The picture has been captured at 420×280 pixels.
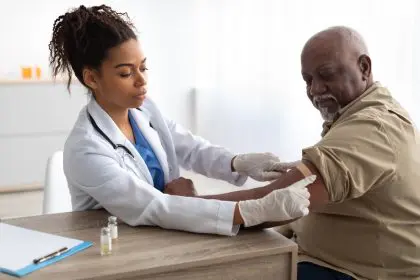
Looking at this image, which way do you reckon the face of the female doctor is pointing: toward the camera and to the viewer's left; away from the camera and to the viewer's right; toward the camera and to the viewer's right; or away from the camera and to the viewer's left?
toward the camera and to the viewer's right

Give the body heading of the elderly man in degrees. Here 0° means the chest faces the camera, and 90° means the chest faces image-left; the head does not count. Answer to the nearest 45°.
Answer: approximately 90°

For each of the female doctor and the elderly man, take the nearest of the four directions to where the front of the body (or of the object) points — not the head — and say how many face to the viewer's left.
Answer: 1

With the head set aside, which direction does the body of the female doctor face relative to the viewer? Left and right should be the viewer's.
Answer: facing the viewer and to the right of the viewer

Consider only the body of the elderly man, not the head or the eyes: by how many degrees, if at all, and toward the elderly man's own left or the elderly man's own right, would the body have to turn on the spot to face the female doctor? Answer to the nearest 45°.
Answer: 0° — they already face them

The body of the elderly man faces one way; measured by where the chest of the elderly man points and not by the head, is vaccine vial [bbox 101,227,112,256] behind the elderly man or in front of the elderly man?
in front

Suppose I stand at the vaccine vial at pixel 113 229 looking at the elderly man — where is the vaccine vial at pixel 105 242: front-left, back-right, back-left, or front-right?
back-right

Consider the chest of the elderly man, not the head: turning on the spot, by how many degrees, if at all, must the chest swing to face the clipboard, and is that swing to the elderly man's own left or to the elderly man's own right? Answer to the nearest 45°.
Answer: approximately 45° to the elderly man's own left
